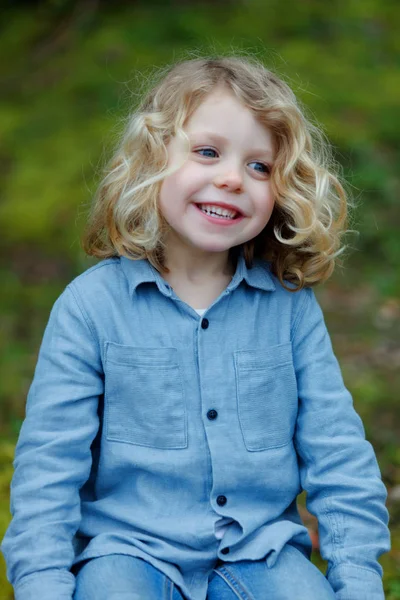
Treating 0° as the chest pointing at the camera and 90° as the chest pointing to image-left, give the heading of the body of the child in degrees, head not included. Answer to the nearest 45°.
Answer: approximately 0°
